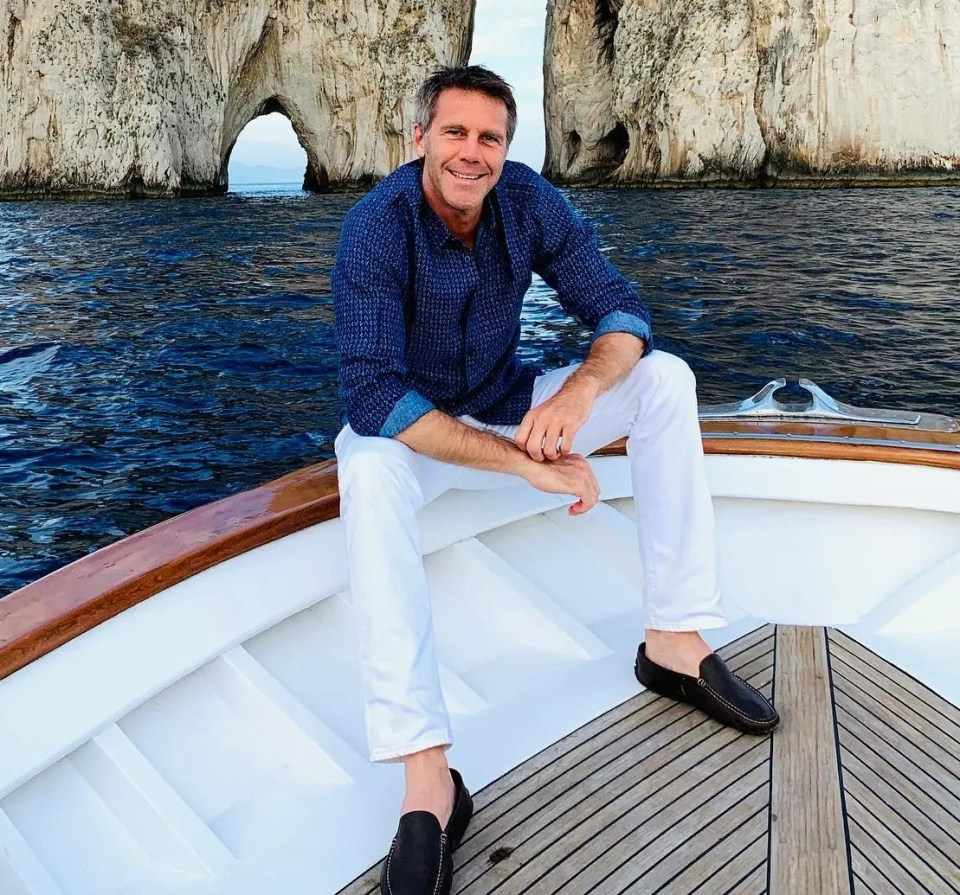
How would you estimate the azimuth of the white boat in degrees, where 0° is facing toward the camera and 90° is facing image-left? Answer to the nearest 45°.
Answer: approximately 180°

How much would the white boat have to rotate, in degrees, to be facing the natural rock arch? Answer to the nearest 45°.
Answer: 0° — it already faces it

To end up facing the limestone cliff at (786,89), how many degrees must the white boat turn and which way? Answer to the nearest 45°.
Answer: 0° — it already faces it
